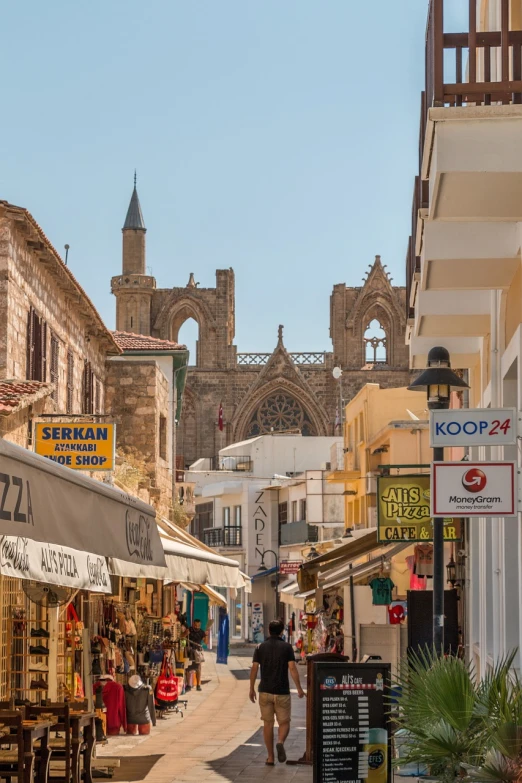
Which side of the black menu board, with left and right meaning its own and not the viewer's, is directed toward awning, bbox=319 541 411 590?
back

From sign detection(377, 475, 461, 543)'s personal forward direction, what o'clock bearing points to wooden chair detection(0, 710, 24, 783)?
The wooden chair is roughly at 1 o'clock from the sign.

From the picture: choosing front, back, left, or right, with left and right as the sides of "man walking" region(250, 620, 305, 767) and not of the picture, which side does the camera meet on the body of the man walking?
back

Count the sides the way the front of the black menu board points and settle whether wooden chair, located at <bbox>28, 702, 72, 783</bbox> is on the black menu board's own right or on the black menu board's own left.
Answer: on the black menu board's own right

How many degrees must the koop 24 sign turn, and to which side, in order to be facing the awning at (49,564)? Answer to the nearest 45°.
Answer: approximately 90° to its right

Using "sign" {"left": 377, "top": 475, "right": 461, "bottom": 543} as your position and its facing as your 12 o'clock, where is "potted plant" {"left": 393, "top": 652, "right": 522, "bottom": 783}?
The potted plant is roughly at 12 o'clock from the sign.

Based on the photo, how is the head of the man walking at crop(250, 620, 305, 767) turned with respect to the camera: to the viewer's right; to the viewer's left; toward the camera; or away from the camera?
away from the camera

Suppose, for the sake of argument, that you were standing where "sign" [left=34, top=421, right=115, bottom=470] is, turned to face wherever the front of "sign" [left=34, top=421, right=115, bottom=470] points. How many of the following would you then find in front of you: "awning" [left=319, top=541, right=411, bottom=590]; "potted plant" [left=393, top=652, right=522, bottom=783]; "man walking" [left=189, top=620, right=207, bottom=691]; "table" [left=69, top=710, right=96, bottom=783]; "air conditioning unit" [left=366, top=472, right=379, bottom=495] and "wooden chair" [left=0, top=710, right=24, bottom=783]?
3

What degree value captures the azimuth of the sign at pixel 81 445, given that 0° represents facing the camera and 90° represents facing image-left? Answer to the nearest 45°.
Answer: approximately 0°
